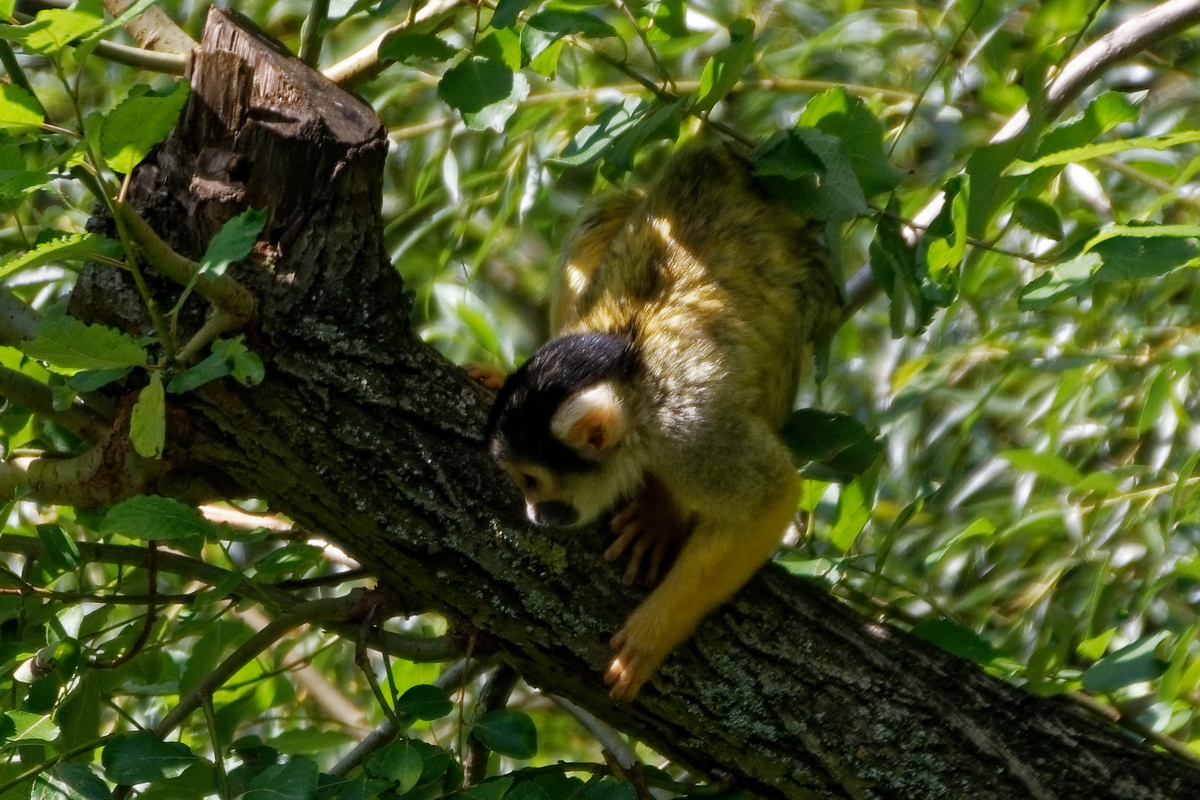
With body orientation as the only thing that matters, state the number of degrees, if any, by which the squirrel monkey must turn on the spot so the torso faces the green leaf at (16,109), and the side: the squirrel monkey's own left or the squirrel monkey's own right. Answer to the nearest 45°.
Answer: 0° — it already faces it

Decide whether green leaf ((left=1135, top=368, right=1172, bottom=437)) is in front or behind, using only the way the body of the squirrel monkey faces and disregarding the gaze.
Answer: behind

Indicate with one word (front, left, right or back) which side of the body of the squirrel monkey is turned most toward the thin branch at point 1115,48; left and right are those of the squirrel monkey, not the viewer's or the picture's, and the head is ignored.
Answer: back

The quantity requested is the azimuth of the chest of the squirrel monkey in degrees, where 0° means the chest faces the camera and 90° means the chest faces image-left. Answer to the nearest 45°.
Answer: approximately 45°

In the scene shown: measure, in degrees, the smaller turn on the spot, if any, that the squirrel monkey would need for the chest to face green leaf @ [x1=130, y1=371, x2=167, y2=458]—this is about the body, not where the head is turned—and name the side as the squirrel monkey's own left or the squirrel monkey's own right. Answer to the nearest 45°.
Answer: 0° — it already faces it

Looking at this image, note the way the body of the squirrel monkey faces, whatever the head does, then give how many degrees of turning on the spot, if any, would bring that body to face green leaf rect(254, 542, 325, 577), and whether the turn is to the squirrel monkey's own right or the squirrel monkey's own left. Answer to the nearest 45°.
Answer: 0° — it already faces it

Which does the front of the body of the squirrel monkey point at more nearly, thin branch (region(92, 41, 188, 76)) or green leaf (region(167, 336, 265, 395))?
the green leaf

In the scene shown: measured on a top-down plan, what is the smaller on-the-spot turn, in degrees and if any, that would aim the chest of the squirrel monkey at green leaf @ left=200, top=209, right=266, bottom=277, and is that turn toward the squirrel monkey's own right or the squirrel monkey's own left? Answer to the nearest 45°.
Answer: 0° — it already faces it

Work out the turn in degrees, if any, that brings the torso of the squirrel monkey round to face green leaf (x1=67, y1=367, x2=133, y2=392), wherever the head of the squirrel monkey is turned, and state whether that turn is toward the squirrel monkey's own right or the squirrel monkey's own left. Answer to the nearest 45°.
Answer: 0° — it already faces it

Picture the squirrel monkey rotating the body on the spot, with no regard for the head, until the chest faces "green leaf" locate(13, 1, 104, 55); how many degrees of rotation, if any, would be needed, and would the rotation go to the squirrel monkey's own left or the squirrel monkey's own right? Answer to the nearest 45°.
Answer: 0° — it already faces it
